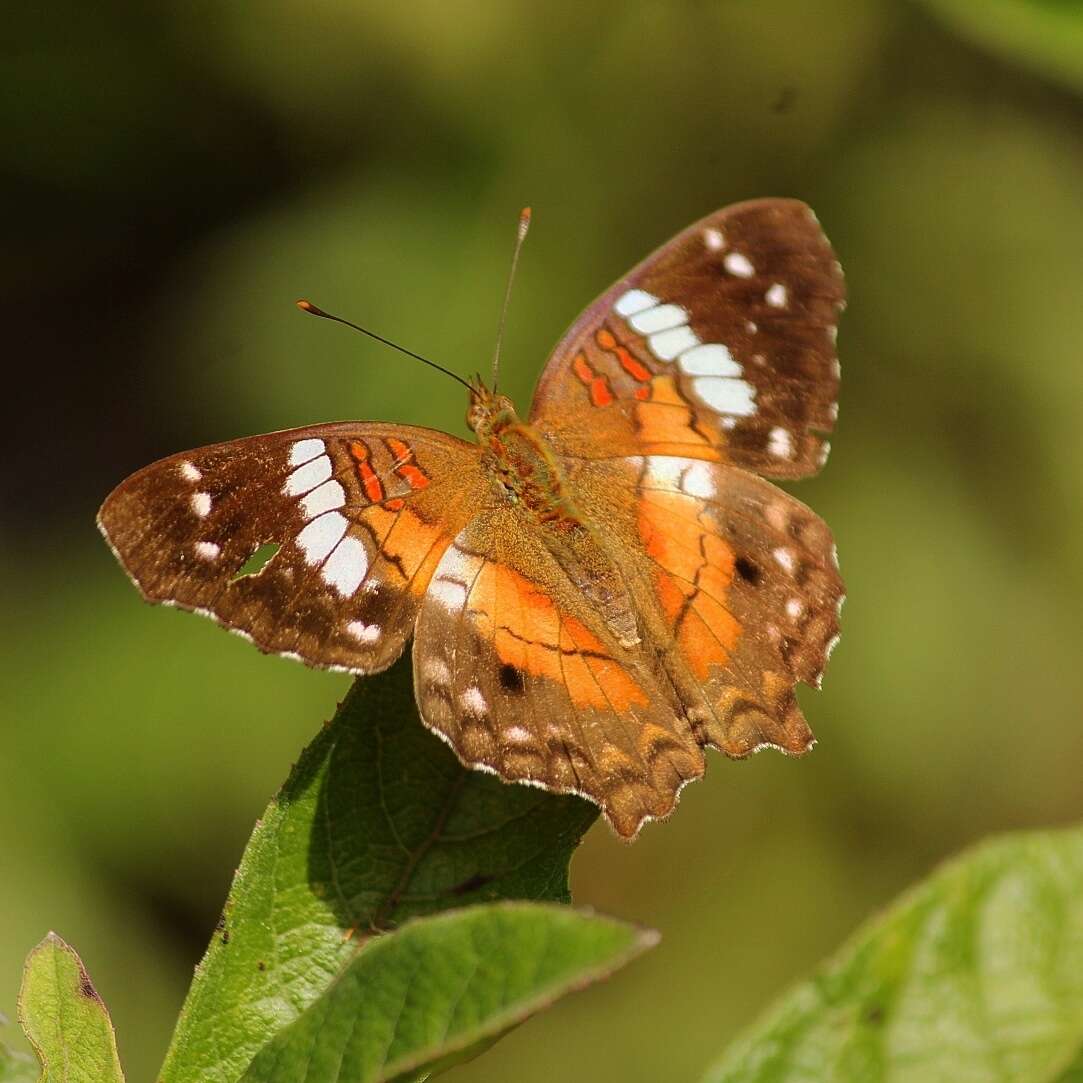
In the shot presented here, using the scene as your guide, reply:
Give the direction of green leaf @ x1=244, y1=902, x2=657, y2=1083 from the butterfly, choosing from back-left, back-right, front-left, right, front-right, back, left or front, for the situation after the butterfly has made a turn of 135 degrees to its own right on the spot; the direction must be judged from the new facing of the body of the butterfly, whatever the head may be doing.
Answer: right

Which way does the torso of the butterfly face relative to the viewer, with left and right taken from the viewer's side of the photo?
facing away from the viewer and to the left of the viewer

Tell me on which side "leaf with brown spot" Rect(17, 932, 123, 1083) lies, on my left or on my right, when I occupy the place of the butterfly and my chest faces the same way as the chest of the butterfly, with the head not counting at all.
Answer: on my left
